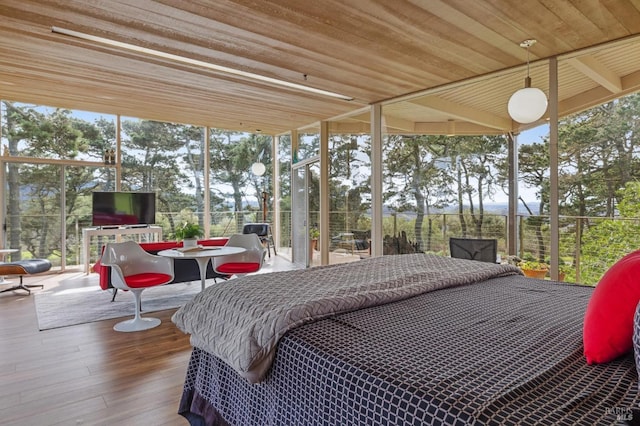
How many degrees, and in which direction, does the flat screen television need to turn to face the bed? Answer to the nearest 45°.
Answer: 0° — it already faces it

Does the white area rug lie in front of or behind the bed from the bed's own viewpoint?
in front

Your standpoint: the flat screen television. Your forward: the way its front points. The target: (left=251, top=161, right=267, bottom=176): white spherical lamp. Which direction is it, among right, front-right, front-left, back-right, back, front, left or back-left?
left

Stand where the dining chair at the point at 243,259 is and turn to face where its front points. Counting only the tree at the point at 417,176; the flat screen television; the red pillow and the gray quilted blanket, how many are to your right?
1

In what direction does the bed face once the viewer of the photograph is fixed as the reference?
facing away from the viewer and to the left of the viewer

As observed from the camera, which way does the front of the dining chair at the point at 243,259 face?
facing the viewer and to the left of the viewer

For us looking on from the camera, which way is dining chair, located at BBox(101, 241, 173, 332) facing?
facing the viewer and to the right of the viewer

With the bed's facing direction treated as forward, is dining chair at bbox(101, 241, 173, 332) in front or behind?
in front

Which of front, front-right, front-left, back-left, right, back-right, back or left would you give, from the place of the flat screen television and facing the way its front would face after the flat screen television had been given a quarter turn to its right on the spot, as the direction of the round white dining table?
left

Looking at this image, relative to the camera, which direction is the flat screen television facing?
toward the camera

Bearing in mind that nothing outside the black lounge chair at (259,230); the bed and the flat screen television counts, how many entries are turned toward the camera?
1

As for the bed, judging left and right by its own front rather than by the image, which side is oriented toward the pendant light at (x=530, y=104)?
right

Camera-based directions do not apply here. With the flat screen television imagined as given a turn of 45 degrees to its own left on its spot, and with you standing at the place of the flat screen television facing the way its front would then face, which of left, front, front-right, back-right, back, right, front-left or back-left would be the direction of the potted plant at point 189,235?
front-right
